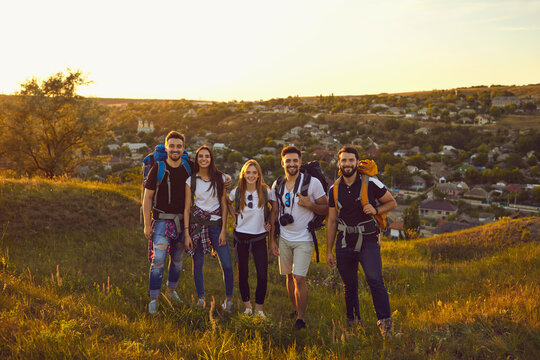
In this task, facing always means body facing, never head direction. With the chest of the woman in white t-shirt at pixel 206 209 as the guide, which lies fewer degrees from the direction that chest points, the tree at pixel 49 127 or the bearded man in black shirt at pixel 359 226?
the bearded man in black shirt

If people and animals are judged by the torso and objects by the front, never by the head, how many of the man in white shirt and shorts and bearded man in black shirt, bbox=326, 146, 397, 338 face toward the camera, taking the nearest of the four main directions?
2

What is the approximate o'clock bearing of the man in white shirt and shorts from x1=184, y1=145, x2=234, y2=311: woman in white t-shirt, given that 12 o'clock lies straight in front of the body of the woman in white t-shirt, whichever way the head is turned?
The man in white shirt and shorts is roughly at 10 o'clock from the woman in white t-shirt.

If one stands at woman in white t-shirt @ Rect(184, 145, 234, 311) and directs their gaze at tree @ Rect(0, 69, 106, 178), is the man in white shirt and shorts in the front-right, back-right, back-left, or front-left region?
back-right

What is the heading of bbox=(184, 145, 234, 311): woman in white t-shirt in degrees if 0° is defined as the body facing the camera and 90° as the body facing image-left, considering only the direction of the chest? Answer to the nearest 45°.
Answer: approximately 0°

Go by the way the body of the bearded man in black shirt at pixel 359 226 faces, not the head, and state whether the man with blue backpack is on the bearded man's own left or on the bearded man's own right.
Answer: on the bearded man's own right
